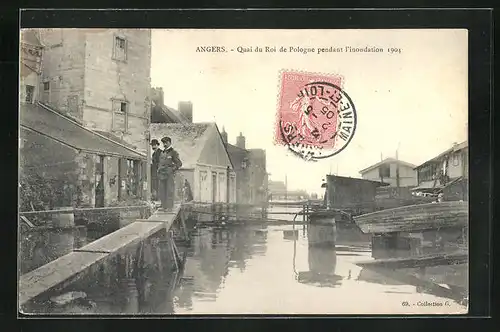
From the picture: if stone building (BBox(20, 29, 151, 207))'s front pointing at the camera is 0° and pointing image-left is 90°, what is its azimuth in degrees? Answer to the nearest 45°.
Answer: approximately 315°
